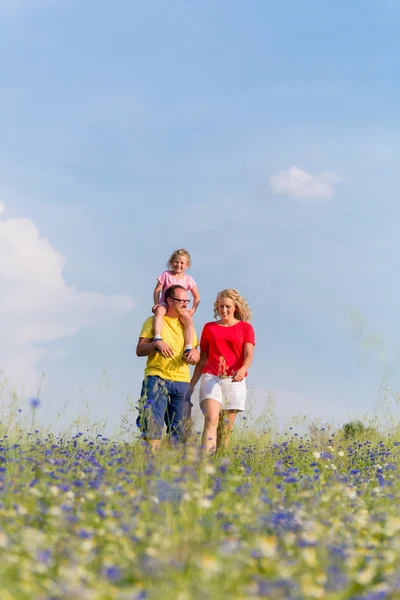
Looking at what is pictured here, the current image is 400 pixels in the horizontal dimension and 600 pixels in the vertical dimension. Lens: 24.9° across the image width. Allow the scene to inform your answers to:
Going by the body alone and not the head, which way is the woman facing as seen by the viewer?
toward the camera

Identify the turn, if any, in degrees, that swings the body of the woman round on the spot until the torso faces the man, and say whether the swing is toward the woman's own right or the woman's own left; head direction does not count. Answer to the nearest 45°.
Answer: approximately 90° to the woman's own right

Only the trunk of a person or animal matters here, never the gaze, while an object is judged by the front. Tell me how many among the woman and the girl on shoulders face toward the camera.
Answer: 2

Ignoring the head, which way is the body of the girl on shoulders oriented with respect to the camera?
toward the camera
